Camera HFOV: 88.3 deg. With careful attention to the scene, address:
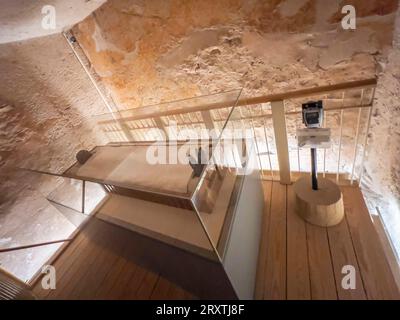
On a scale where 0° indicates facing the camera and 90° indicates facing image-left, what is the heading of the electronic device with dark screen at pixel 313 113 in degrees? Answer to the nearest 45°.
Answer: approximately 0°
